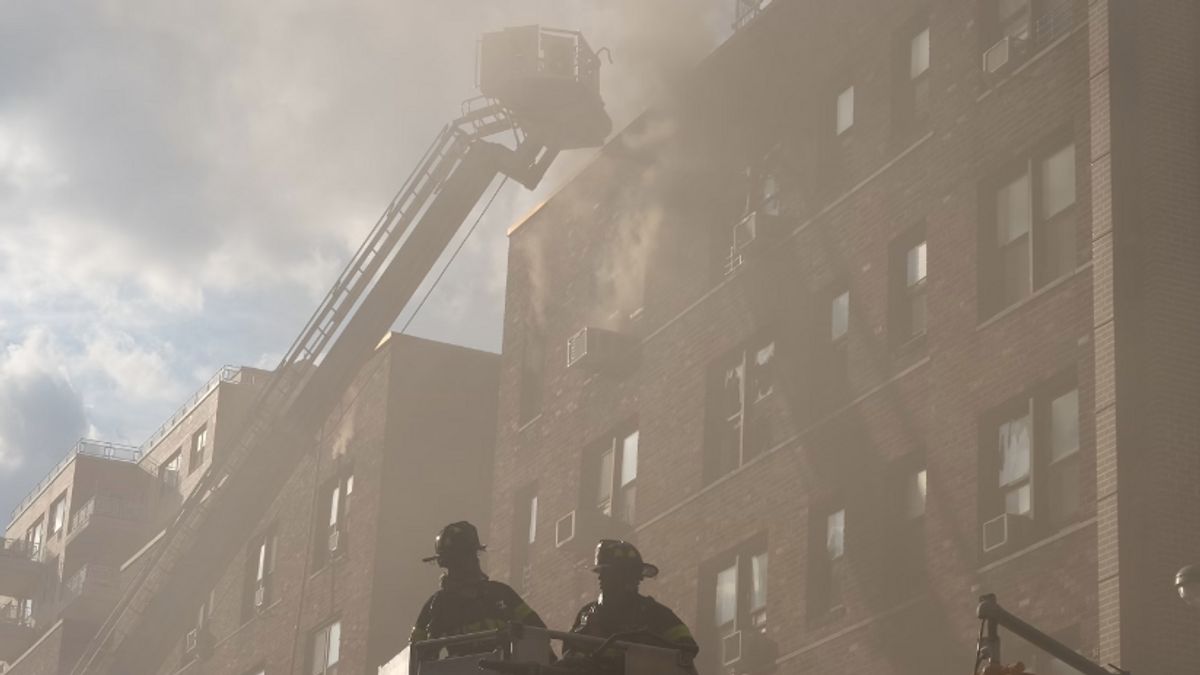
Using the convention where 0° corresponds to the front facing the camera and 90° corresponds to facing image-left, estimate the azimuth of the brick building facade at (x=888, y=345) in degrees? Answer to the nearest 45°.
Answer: approximately 45°

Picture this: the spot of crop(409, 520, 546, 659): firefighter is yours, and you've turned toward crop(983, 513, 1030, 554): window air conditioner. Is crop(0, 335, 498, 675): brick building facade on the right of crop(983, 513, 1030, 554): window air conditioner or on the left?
left

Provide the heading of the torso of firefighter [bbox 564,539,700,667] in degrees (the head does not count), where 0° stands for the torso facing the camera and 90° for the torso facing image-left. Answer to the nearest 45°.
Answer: approximately 135°

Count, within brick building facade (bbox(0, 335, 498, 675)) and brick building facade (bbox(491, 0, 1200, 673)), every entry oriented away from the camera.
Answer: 0

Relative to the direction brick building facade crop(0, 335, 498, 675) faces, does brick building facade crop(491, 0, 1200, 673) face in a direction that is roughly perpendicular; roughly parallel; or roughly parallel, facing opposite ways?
roughly parallel

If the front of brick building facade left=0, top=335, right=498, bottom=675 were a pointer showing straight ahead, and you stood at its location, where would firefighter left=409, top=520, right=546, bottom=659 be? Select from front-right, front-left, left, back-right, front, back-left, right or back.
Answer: front-left

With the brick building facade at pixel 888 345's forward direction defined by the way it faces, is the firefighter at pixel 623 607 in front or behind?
in front

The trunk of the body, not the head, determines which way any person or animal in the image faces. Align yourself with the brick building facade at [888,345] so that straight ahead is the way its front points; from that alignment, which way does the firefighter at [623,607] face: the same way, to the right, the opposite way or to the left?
to the right

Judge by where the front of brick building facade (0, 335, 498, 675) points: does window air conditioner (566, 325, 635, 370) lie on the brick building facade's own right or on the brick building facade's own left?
on the brick building facade's own left

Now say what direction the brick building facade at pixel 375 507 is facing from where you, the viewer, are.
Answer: facing the viewer and to the left of the viewer

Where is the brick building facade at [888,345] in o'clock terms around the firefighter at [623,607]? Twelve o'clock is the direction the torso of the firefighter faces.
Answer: The brick building facade is roughly at 2 o'clock from the firefighter.

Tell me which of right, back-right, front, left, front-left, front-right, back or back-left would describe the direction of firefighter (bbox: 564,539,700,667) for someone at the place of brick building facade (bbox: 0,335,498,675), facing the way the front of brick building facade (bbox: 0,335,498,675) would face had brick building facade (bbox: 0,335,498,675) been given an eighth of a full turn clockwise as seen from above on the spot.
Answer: left

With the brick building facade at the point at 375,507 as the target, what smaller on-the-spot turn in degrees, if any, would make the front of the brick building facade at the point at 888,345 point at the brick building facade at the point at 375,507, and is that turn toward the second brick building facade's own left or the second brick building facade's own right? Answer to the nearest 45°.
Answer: approximately 90° to the second brick building facade's own right
